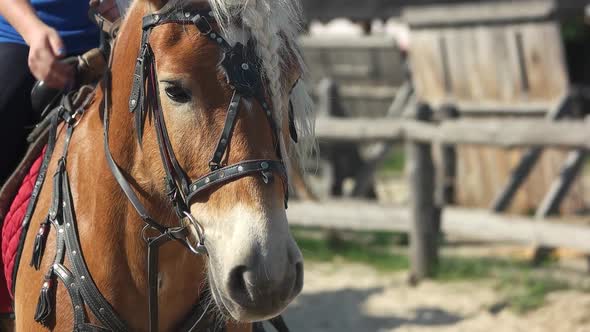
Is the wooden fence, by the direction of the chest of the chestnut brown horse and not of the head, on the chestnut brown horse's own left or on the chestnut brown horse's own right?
on the chestnut brown horse's own left

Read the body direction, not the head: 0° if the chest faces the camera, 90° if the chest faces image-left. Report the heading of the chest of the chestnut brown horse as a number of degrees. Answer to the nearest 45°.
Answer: approximately 315°
